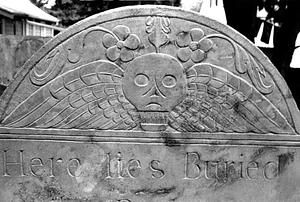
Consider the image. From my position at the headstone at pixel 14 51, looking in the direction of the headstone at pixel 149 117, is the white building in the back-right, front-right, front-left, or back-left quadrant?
back-left

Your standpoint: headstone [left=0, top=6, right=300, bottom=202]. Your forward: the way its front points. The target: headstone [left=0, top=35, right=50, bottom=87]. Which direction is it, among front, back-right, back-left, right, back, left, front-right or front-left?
back-right

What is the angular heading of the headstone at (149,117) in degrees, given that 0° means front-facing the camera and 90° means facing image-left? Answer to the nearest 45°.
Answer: approximately 0°

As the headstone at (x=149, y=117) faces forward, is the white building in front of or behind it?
behind
